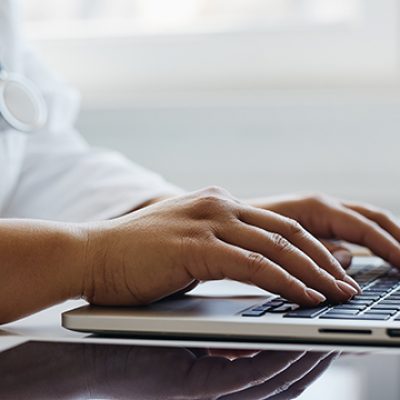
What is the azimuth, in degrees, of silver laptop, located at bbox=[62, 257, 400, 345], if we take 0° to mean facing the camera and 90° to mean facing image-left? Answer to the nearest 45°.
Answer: approximately 90°
